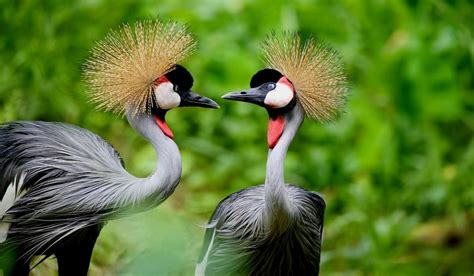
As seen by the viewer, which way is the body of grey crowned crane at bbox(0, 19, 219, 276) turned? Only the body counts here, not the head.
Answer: to the viewer's right
